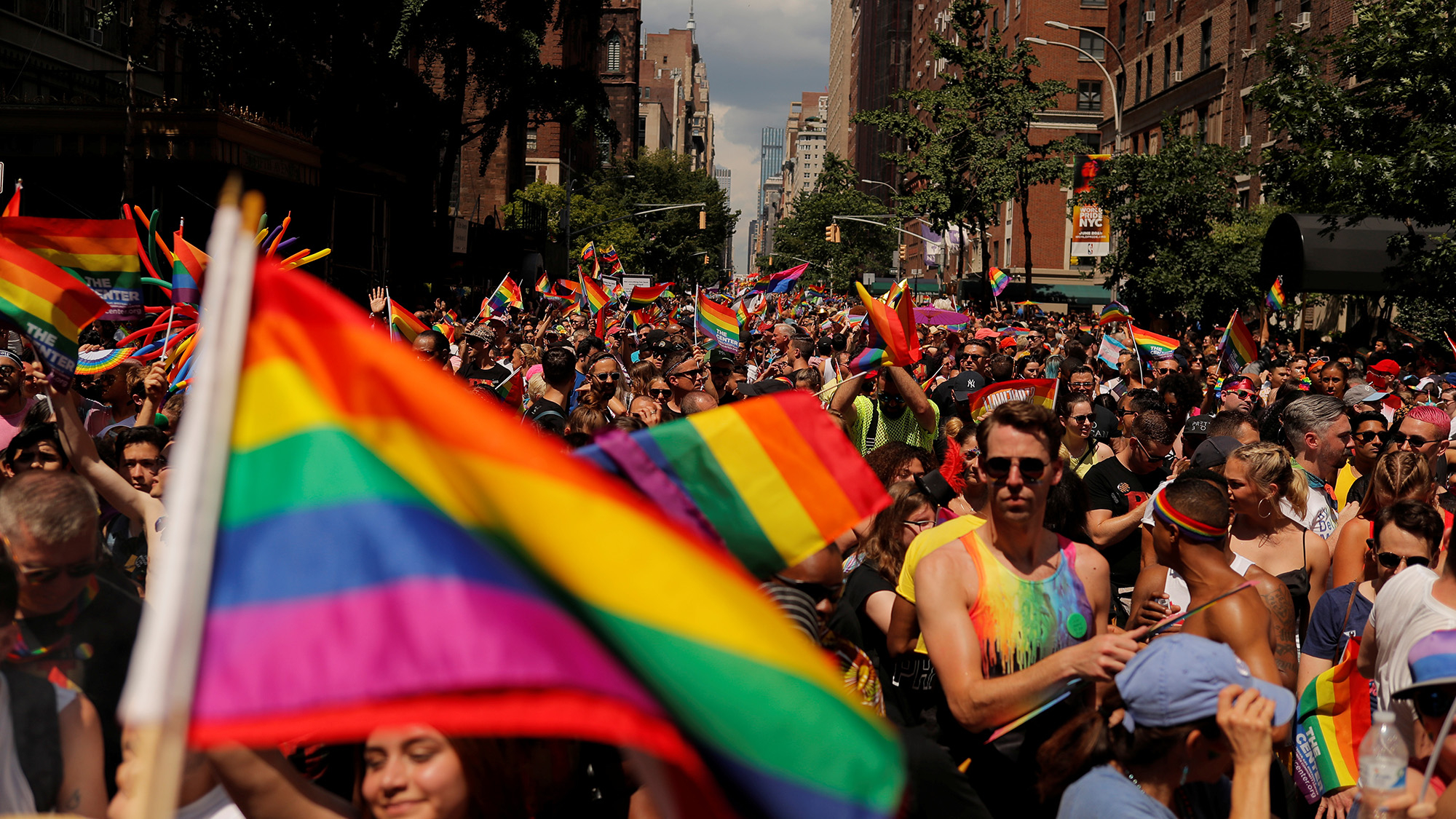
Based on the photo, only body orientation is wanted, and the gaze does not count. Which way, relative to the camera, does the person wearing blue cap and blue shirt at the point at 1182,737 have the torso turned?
to the viewer's right

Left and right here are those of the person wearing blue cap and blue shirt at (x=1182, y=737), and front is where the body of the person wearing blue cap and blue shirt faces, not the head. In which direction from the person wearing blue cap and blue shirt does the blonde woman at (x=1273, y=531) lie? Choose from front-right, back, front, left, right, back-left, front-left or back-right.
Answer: left

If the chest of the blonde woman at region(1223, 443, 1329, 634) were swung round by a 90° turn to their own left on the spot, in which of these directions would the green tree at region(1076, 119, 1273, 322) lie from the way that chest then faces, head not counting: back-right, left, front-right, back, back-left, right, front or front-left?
back-left

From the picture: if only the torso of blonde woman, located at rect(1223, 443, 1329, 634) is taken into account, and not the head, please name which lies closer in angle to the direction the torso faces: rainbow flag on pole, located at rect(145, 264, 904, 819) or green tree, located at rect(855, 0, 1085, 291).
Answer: the rainbow flag on pole

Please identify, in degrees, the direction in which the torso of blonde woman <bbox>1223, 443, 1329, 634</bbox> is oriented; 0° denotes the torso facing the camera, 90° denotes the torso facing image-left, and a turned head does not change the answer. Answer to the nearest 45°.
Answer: approximately 45°

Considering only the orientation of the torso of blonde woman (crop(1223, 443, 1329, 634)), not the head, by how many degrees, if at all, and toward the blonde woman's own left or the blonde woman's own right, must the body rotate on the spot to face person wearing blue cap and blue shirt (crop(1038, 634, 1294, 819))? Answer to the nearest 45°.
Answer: approximately 45° to the blonde woman's own left

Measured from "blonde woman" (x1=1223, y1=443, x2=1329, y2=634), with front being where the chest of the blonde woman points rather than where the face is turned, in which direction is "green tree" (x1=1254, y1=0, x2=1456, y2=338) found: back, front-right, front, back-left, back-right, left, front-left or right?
back-right

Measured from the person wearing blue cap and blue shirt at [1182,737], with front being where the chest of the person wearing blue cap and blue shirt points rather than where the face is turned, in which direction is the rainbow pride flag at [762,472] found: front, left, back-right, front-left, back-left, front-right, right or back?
back

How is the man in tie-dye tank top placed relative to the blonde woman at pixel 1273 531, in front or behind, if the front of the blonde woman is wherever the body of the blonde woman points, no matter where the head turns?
in front

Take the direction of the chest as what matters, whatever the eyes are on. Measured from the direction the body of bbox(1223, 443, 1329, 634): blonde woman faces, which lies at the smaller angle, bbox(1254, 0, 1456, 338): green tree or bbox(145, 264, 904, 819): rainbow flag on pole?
the rainbow flag on pole

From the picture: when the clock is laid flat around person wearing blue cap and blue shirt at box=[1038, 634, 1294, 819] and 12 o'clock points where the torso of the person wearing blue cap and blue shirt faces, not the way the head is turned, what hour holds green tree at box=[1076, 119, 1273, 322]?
The green tree is roughly at 9 o'clock from the person wearing blue cap and blue shirt.
